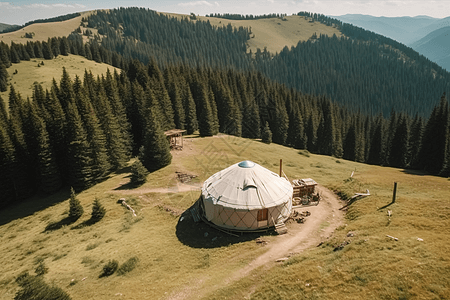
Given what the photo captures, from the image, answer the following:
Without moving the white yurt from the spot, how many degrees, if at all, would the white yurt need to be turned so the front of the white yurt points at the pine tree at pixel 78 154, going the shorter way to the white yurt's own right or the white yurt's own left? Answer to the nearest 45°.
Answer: approximately 180°

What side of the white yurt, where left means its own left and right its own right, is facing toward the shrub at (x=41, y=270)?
right

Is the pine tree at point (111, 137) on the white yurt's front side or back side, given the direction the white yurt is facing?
on the back side

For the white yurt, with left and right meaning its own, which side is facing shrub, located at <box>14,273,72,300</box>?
right

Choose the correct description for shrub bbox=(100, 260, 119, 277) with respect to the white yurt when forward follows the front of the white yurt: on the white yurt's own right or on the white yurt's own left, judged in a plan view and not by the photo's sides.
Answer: on the white yurt's own right

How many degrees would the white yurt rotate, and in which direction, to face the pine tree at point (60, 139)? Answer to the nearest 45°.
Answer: approximately 180°

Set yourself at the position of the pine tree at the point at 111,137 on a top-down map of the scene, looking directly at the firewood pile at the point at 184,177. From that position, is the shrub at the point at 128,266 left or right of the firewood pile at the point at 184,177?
right

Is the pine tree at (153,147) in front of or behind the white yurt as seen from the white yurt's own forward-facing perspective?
behind

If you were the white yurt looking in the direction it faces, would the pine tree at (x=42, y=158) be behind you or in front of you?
behind

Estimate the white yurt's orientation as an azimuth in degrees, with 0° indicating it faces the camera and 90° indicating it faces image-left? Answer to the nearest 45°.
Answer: approximately 315°
